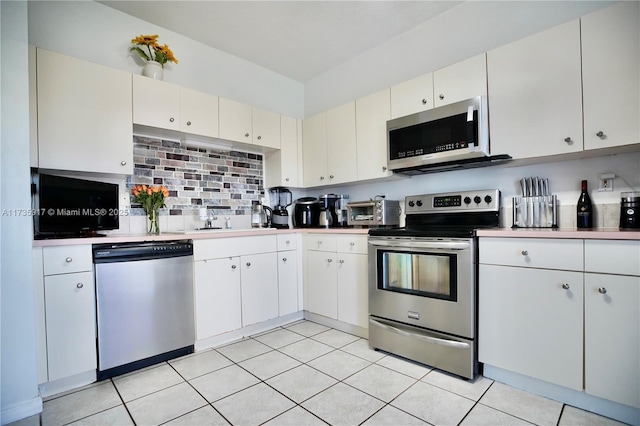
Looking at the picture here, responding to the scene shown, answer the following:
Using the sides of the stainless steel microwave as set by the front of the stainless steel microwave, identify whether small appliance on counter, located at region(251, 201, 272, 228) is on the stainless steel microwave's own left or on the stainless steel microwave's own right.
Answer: on the stainless steel microwave's own right

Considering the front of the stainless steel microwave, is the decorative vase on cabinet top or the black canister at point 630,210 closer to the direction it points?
the decorative vase on cabinet top

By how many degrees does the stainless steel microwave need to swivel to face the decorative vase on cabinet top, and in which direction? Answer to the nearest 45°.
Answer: approximately 45° to its right

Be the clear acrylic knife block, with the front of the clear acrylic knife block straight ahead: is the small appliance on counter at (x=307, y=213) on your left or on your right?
on your right

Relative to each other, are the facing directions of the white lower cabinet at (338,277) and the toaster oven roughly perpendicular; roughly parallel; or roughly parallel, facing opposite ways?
roughly parallel

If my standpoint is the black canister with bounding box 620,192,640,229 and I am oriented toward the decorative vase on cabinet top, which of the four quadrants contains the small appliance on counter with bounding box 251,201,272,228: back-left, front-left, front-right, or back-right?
front-right

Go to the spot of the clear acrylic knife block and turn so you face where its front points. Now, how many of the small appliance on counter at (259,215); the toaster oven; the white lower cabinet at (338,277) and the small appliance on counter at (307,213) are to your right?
4

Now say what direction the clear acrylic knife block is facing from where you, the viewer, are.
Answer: facing the viewer

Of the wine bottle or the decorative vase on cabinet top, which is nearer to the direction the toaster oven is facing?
the decorative vase on cabinet top

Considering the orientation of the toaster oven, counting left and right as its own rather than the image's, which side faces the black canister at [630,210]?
left

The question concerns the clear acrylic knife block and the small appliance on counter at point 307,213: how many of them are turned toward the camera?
2

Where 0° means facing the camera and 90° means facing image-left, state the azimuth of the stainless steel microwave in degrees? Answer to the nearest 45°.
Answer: approximately 45°

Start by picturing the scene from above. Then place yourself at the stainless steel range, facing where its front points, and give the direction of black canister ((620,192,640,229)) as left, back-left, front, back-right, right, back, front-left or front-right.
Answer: back-left

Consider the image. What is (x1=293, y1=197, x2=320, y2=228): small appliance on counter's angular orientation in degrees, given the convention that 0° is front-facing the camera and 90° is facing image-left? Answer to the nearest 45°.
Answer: approximately 0°

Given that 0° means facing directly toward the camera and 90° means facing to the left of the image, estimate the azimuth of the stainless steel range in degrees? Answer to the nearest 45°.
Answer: approximately 45°

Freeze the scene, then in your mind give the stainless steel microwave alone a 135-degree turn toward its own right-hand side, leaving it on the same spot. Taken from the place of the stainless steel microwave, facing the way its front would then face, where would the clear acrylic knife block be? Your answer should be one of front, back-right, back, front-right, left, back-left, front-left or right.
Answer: right
